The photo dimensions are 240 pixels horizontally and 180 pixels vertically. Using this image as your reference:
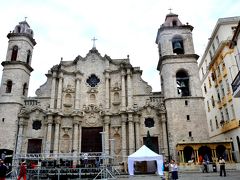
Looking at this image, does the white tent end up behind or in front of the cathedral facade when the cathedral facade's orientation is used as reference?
in front

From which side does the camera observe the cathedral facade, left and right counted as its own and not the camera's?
front
